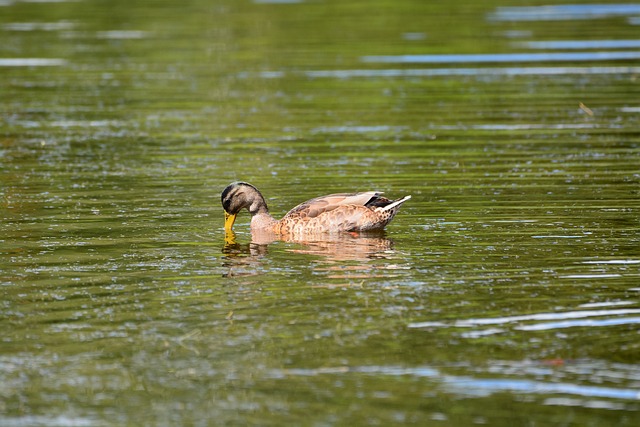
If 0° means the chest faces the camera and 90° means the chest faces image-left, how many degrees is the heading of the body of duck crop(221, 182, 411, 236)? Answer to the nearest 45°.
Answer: approximately 90°
